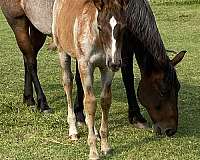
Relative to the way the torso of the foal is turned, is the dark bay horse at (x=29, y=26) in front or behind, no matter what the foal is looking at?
behind

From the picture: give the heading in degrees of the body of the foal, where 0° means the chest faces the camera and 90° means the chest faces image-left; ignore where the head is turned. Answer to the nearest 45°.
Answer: approximately 315°

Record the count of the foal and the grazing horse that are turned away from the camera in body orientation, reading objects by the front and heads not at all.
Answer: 0

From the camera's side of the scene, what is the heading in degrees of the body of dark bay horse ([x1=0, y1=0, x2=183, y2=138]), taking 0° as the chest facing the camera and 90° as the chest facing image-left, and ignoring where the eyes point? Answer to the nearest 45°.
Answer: approximately 315°
